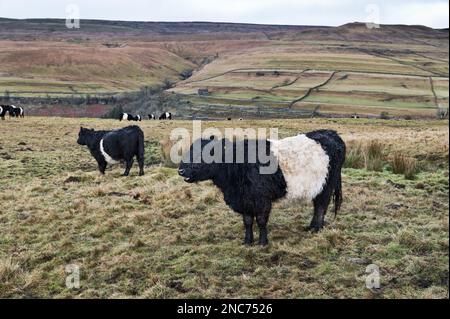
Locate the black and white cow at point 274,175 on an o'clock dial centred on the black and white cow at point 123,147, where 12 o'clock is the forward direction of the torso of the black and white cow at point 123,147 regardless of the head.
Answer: the black and white cow at point 274,175 is roughly at 7 o'clock from the black and white cow at point 123,147.

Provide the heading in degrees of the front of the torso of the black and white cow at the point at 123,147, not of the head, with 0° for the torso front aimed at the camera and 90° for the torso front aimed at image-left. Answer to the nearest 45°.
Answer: approximately 135°

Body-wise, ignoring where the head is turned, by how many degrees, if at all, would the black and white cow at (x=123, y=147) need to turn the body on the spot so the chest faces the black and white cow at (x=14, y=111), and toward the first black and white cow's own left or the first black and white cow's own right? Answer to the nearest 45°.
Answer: approximately 45° to the first black and white cow's own right

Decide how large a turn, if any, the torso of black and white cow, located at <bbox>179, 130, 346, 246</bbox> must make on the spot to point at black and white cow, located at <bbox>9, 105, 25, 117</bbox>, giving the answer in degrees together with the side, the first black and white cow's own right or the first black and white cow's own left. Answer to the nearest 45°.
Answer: approximately 90° to the first black and white cow's own right

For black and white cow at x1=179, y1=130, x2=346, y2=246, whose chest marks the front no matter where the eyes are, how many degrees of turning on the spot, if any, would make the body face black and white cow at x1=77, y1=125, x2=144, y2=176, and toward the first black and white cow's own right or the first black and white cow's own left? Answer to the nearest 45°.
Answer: approximately 90° to the first black and white cow's own right
